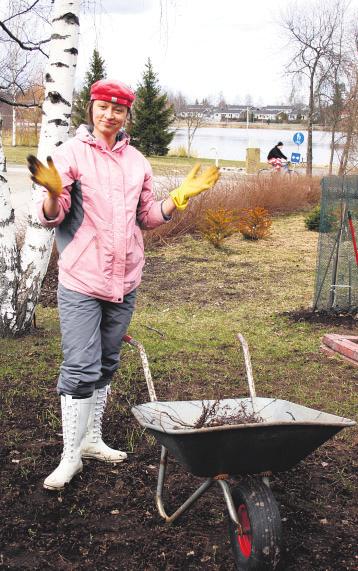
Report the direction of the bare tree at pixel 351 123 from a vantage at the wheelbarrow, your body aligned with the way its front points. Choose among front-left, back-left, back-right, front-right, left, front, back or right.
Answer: back-left

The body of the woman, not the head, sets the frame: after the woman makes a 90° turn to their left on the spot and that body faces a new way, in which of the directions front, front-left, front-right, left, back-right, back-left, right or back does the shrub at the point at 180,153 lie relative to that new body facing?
front-left

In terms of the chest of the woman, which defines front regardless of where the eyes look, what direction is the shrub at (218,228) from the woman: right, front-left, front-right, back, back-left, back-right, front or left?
back-left

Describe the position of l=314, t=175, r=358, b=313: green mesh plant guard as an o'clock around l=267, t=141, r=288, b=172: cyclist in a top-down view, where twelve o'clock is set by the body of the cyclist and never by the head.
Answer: The green mesh plant guard is roughly at 3 o'clock from the cyclist.

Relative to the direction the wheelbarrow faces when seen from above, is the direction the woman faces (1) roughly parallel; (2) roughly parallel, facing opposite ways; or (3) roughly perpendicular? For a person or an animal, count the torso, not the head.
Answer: roughly parallel

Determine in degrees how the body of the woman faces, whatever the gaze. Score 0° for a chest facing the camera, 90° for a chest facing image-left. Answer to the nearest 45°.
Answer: approximately 315°

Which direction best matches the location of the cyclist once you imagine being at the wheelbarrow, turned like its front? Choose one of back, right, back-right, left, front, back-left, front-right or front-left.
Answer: back-left

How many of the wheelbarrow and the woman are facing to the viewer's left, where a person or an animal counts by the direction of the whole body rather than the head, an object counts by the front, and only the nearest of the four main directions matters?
0

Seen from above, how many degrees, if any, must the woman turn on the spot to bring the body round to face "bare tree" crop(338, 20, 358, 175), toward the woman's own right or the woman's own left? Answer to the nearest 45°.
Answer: approximately 135° to the woman's own left

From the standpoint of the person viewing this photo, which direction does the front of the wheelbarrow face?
facing the viewer and to the right of the viewer

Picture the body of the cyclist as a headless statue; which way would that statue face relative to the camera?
to the viewer's right

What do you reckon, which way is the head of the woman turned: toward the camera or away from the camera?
toward the camera

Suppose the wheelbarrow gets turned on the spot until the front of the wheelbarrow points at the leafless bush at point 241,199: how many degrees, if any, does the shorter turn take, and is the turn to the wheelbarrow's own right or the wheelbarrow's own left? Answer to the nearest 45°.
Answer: approximately 135° to the wheelbarrow's own left

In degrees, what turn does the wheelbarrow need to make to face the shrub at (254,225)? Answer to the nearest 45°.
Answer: approximately 135° to its left
